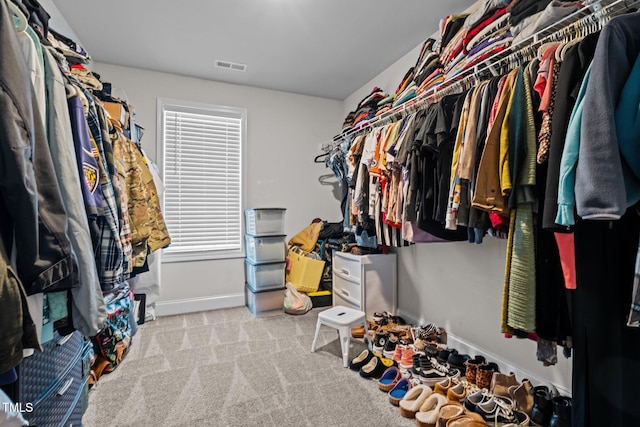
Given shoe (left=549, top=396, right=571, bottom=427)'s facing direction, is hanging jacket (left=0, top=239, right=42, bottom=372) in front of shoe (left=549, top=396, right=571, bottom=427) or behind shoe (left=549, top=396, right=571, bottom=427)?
in front

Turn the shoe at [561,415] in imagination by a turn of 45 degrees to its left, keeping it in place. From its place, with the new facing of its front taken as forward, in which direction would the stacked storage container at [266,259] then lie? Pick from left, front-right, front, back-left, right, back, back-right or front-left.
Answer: right

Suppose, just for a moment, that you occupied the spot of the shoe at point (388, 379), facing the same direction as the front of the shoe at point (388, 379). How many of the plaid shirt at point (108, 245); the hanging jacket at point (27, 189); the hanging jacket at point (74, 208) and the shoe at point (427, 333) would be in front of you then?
3

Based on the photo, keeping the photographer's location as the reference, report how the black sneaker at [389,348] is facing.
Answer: facing the viewer and to the left of the viewer

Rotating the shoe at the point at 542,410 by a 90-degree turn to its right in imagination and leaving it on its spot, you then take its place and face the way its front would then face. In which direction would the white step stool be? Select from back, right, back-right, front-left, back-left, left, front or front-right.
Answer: front-left

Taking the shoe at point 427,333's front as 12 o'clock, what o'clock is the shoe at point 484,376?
the shoe at point 484,376 is roughly at 8 o'clock from the shoe at point 427,333.

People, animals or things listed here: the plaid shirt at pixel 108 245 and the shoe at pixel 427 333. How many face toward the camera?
1

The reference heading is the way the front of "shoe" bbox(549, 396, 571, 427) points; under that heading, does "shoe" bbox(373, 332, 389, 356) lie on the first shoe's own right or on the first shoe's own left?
on the first shoe's own right

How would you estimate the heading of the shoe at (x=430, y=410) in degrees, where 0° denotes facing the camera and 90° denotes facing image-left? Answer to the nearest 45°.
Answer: approximately 45°
